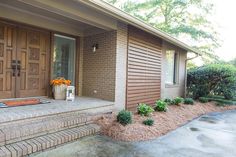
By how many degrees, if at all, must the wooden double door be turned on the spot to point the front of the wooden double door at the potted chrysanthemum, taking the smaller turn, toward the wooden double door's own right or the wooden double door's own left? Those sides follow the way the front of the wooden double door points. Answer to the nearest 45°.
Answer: approximately 45° to the wooden double door's own left

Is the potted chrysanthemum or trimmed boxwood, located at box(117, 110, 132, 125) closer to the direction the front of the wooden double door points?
the trimmed boxwood

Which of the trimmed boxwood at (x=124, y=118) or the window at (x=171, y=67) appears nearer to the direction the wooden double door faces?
the trimmed boxwood

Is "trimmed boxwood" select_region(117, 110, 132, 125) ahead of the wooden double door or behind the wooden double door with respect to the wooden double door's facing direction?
ahead

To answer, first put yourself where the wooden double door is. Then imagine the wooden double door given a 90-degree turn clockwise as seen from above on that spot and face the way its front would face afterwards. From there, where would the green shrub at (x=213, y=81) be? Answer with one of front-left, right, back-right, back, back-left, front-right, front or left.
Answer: back-left

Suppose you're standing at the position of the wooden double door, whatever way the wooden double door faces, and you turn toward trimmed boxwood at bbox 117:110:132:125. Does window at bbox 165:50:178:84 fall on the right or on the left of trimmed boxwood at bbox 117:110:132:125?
left
